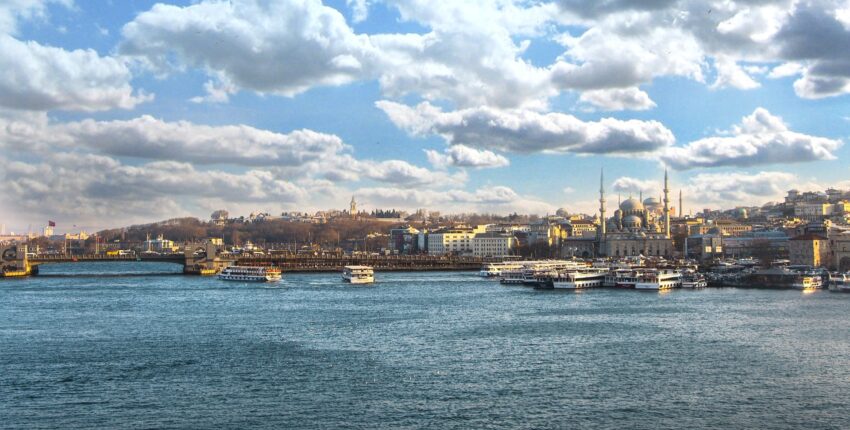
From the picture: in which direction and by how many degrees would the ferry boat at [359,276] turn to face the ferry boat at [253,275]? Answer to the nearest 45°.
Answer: approximately 45° to its right

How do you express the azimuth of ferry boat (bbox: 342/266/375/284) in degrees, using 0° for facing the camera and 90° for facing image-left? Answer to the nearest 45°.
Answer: approximately 45°

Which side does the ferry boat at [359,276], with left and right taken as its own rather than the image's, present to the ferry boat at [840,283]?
left

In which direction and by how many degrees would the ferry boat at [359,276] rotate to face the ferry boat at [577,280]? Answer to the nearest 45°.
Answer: approximately 90° to its left

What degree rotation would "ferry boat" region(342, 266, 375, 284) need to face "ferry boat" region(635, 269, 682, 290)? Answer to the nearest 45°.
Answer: approximately 90° to its left

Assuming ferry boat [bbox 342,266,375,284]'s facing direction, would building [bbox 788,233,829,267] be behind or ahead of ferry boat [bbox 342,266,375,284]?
behind
